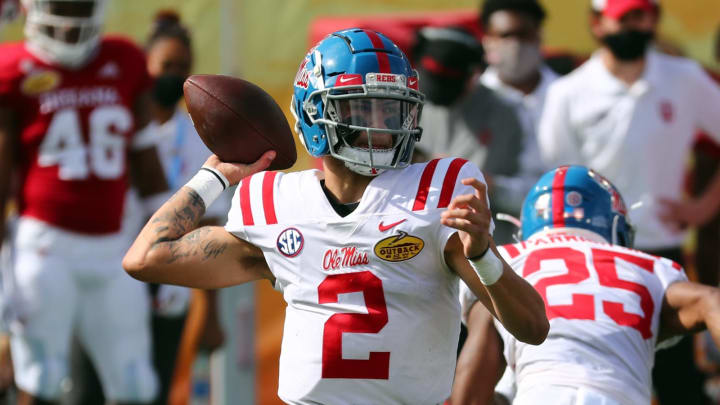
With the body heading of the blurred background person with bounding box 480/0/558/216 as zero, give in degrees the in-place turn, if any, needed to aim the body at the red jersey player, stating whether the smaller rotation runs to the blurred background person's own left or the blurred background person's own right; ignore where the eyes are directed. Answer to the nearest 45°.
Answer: approximately 45° to the blurred background person's own right

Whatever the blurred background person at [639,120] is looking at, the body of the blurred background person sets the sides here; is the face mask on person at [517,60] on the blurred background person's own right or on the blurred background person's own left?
on the blurred background person's own right

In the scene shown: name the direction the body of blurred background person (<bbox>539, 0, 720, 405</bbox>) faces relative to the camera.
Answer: toward the camera

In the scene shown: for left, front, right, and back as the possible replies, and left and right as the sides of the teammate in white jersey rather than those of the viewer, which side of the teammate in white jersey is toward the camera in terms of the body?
back

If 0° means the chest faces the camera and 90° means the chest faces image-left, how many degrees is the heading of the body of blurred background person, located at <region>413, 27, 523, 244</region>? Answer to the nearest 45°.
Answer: approximately 45°

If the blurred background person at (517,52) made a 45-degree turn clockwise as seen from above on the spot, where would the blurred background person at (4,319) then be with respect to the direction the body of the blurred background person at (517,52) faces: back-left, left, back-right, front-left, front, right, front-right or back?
front

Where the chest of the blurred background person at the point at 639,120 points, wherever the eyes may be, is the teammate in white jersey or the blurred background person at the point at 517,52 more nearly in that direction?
the teammate in white jersey

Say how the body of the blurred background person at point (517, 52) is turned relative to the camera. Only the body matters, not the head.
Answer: toward the camera

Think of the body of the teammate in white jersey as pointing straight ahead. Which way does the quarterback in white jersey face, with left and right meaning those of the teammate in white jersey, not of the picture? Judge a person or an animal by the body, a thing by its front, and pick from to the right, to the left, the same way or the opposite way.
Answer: the opposite way

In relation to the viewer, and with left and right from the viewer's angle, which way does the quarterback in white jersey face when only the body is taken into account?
facing the viewer

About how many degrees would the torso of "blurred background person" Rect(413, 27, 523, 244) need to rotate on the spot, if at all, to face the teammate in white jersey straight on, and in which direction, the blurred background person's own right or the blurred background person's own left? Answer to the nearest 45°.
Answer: approximately 45° to the blurred background person's own left

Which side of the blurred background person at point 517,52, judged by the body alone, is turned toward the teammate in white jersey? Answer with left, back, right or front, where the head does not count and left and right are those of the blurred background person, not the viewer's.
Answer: front

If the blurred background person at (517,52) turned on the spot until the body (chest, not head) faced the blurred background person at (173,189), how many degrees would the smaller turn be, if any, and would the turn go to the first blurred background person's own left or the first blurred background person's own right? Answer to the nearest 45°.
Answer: approximately 45° to the first blurred background person's own right
